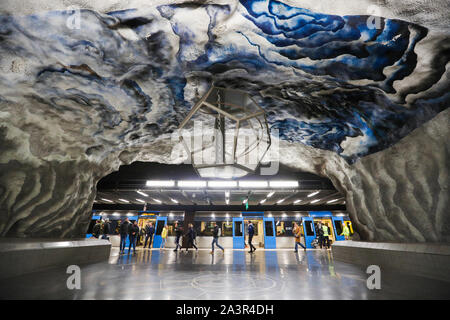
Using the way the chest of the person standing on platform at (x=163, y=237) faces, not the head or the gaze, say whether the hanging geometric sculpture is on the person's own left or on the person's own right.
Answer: on the person's own left
